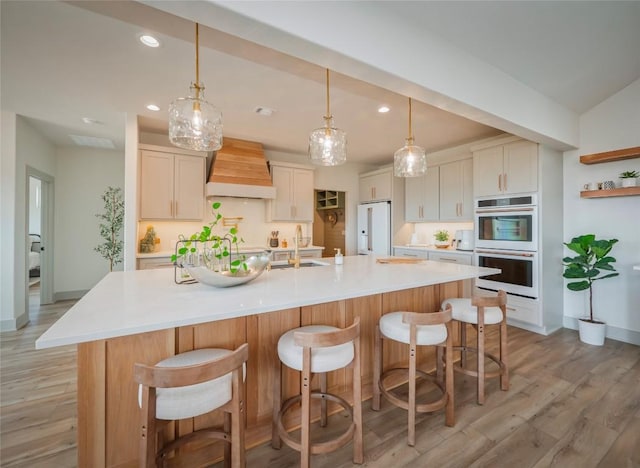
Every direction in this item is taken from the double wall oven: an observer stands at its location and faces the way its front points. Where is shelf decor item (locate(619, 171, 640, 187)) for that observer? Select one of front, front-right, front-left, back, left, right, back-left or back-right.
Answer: back-left

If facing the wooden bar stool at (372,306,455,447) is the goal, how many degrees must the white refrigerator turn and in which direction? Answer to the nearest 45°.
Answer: approximately 45° to its left

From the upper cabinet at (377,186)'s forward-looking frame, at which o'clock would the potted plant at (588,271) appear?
The potted plant is roughly at 9 o'clock from the upper cabinet.

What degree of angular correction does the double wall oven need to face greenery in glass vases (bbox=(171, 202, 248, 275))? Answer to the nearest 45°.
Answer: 0° — it already faces it

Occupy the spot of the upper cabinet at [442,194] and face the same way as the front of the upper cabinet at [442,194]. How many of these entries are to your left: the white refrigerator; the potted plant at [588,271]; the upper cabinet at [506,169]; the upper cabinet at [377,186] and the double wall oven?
3

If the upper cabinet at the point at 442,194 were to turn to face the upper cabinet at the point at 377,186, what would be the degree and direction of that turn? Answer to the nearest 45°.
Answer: approximately 45° to its right

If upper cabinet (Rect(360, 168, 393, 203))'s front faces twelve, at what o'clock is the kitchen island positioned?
The kitchen island is roughly at 11 o'clock from the upper cabinet.

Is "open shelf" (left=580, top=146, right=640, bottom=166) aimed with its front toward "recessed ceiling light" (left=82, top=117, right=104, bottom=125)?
yes

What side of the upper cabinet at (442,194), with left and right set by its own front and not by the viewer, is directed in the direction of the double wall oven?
left

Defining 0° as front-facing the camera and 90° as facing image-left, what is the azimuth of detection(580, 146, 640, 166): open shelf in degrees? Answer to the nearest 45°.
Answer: approximately 45°
